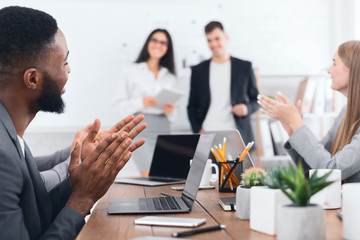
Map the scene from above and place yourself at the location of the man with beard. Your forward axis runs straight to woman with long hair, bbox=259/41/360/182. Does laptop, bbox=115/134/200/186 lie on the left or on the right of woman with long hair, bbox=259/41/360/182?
left

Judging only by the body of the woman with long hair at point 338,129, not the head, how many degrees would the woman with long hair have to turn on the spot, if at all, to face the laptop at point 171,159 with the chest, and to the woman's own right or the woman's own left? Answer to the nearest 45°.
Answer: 0° — they already face it

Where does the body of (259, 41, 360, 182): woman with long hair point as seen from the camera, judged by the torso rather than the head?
to the viewer's left

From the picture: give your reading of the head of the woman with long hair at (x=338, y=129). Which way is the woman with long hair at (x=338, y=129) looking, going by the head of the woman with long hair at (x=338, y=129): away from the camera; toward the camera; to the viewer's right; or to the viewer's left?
to the viewer's left

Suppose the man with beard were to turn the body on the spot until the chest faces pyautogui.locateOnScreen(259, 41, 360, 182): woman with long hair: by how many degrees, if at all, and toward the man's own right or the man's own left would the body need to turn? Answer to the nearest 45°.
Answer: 0° — they already face them

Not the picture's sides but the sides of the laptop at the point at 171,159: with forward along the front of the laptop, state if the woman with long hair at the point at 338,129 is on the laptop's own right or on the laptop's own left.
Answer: on the laptop's own left

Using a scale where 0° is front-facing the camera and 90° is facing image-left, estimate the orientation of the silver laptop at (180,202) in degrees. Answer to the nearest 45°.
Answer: approximately 90°

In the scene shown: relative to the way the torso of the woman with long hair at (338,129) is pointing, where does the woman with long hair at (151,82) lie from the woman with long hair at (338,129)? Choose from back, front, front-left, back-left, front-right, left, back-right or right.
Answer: front-right

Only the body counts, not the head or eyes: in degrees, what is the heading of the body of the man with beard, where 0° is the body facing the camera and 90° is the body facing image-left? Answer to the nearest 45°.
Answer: approximately 270°
